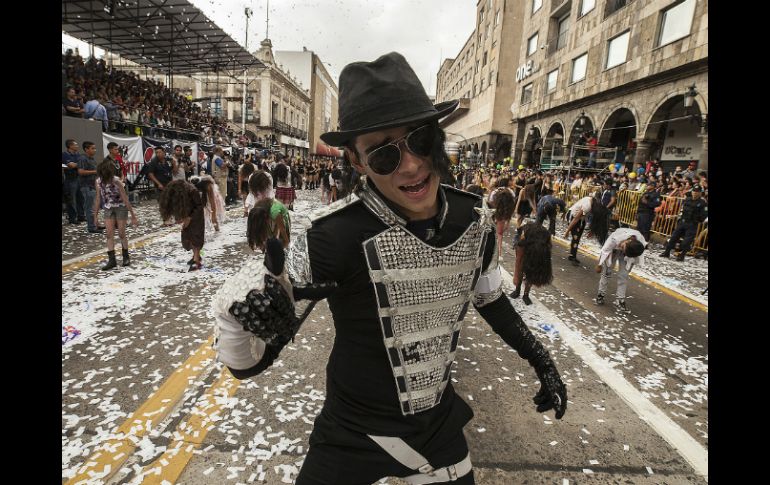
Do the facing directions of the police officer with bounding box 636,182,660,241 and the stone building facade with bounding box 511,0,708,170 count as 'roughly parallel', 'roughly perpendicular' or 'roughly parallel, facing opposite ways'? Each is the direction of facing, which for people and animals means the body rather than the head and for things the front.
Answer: roughly parallel

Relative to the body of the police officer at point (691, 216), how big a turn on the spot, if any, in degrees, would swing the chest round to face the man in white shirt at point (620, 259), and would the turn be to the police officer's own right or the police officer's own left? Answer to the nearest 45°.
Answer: approximately 45° to the police officer's own left

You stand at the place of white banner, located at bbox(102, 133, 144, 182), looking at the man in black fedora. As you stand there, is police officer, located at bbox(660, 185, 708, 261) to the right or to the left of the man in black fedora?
left

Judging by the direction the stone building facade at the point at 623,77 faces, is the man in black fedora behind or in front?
in front

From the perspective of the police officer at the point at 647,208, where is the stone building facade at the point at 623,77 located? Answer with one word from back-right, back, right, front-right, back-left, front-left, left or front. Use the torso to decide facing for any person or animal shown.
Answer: back-right

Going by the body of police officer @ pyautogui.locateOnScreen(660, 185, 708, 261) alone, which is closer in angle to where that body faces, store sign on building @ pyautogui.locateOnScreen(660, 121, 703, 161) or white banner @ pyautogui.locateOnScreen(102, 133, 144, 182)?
the white banner

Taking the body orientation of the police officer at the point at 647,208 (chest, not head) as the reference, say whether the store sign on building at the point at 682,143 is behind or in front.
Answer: behind

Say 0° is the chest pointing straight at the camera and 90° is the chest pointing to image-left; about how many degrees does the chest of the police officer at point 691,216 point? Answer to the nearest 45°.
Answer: approximately 45°

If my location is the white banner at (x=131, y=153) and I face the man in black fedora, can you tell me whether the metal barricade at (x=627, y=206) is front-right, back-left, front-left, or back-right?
front-left

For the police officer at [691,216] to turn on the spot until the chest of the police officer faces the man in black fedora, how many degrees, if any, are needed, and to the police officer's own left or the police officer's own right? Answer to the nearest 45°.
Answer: approximately 45° to the police officer's own left

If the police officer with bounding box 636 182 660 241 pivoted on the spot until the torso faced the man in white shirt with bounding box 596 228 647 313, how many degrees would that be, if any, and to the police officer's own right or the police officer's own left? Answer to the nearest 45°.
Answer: approximately 45° to the police officer's own left

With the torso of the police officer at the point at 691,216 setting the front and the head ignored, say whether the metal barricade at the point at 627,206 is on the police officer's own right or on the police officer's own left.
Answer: on the police officer's own right

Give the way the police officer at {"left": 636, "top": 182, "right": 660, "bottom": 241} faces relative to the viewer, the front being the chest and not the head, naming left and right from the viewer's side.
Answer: facing the viewer and to the left of the viewer
